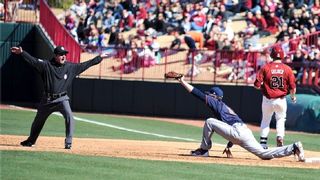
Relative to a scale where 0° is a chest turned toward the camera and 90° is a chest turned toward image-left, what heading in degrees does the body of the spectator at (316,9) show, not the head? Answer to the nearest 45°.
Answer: approximately 0°

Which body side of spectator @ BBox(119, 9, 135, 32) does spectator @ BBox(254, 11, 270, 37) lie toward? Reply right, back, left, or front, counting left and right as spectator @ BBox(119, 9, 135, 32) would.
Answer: left

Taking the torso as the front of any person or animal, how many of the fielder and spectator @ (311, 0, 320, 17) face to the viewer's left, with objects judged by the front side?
1

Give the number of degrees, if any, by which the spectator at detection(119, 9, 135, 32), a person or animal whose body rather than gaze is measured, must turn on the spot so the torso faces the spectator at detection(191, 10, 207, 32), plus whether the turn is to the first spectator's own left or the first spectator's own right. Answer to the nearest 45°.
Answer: approximately 90° to the first spectator's own left

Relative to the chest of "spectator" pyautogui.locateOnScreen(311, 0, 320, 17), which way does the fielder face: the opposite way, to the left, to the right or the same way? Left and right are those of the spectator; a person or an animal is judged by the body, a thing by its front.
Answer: to the right

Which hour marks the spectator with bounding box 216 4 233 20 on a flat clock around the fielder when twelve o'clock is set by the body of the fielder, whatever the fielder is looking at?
The spectator is roughly at 3 o'clock from the fielder.

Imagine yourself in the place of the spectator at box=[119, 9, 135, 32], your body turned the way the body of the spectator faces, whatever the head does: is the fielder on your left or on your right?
on your left

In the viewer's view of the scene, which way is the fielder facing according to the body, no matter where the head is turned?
to the viewer's left

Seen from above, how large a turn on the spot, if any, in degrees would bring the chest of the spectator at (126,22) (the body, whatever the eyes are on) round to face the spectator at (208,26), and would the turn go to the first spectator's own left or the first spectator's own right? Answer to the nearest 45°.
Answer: approximately 90° to the first spectator's own left

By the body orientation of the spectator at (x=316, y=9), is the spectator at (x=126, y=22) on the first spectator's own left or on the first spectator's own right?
on the first spectator's own right

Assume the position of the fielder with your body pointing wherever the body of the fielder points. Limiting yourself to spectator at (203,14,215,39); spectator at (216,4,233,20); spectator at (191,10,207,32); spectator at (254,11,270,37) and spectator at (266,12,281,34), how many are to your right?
5

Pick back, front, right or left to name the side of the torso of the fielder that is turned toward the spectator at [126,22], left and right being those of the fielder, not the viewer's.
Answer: right
